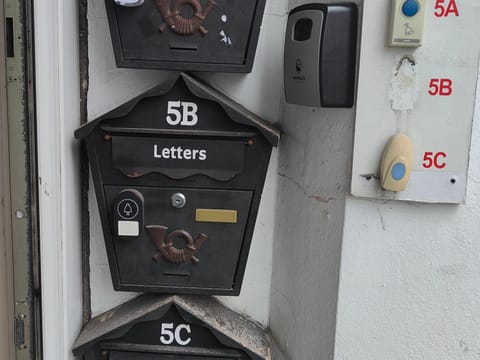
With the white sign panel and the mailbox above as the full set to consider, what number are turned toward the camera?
2

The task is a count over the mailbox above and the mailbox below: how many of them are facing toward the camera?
2

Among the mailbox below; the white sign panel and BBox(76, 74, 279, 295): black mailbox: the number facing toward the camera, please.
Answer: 3

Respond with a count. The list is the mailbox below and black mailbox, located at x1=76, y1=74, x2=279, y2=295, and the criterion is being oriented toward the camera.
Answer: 2
